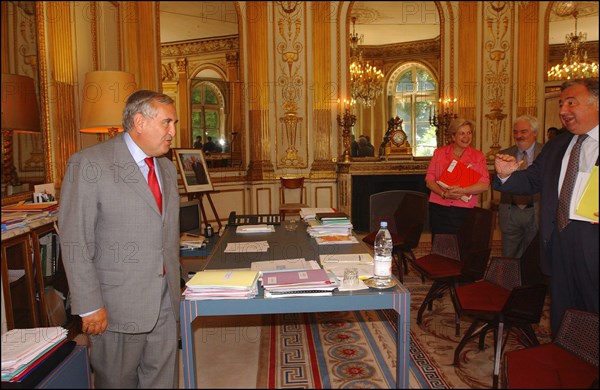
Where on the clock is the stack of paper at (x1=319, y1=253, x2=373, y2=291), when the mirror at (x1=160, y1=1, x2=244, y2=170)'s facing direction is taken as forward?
The stack of paper is roughly at 12 o'clock from the mirror.

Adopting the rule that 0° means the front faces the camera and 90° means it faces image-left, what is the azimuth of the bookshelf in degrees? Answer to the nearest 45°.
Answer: approximately 315°

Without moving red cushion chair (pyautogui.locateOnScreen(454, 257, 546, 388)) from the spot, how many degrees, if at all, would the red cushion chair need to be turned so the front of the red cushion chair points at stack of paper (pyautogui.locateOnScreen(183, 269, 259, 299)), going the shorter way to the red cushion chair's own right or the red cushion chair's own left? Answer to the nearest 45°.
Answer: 0° — it already faces it

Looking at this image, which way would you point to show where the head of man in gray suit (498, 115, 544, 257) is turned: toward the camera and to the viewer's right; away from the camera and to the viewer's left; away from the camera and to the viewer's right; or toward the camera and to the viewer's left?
toward the camera and to the viewer's left

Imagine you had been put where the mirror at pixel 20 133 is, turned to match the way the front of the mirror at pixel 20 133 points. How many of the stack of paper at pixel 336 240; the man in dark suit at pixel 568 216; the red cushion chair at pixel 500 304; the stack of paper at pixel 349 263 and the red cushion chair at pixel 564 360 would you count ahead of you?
5

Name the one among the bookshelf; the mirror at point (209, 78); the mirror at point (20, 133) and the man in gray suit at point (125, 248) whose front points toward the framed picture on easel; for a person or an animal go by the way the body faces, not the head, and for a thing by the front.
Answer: the mirror at point (209, 78)

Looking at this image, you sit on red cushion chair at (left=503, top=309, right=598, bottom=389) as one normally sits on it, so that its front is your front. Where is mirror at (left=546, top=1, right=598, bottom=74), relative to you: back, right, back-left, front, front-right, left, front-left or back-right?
back-right

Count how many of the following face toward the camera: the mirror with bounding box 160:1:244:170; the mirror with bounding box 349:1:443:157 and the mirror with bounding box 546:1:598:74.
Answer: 3

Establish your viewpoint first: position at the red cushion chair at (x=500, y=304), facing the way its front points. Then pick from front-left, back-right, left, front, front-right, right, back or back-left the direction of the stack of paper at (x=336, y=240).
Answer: front-right

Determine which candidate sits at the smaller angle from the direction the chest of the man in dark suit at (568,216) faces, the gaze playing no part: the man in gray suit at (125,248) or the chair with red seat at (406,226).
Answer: the man in gray suit

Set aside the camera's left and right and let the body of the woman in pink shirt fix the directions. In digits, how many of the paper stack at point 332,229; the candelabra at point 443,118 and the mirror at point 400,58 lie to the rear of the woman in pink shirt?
2

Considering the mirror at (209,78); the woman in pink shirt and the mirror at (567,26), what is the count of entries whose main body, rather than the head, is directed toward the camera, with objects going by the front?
3

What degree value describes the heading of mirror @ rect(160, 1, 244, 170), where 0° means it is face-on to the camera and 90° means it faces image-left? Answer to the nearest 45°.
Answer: approximately 0°

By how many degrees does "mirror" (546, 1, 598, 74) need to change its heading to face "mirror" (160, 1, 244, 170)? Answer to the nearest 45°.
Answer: approximately 45° to its right

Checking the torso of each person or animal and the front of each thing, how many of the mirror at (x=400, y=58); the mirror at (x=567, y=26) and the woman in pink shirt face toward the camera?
3

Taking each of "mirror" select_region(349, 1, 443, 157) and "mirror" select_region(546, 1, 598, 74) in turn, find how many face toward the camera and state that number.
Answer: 2
